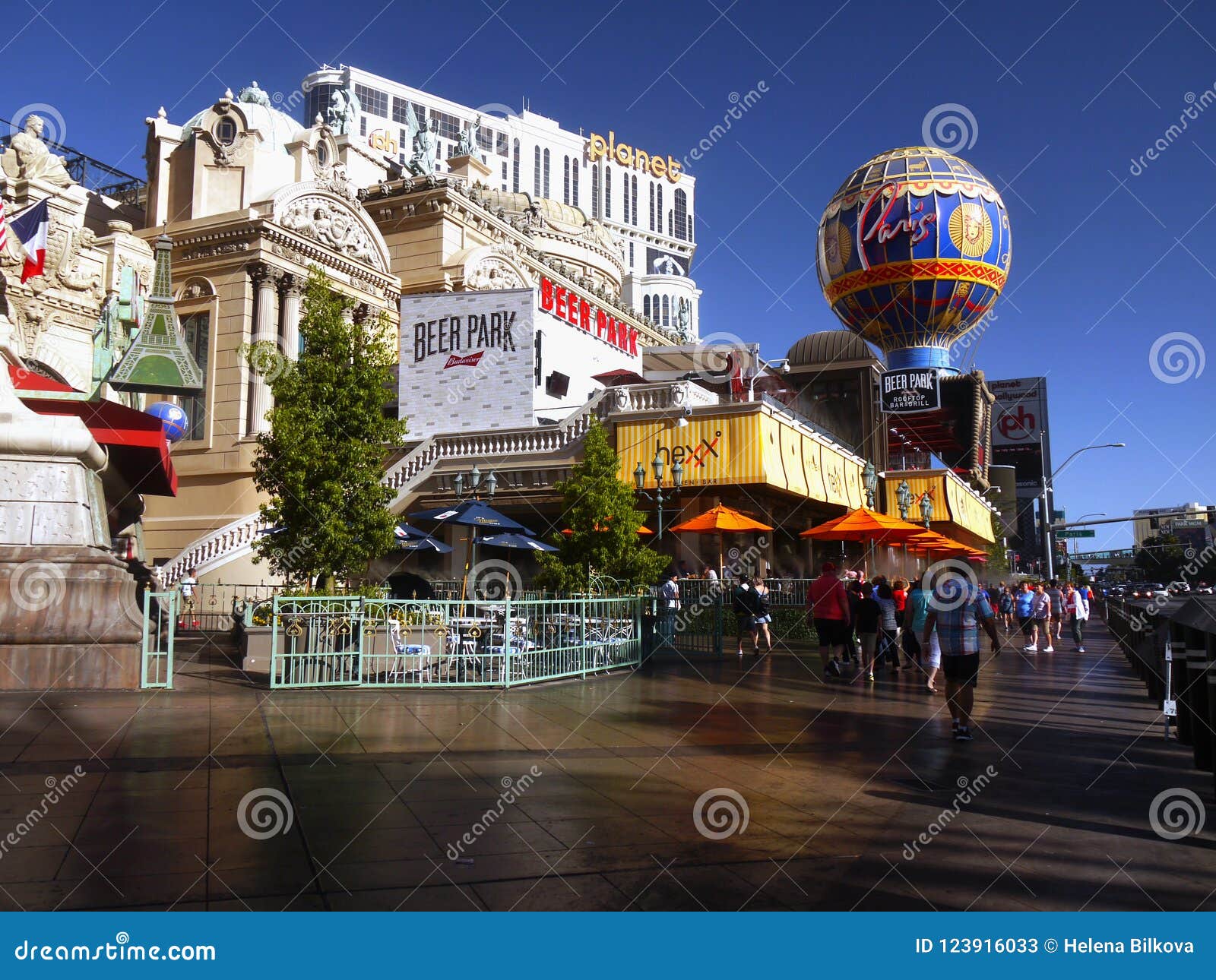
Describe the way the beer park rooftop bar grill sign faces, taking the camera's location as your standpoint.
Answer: facing the viewer

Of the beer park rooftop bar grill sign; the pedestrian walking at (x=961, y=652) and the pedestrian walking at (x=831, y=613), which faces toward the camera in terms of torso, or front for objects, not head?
the beer park rooftop bar grill sign

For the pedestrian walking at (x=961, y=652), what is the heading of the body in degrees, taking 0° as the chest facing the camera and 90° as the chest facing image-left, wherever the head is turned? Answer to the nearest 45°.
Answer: approximately 180°

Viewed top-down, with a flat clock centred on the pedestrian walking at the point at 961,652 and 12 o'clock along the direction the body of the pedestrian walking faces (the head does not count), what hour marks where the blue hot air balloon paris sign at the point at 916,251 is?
The blue hot air balloon paris sign is roughly at 12 o'clock from the pedestrian walking.

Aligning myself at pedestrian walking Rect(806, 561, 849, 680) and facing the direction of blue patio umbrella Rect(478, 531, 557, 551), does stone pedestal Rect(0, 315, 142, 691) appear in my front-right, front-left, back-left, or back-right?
front-left

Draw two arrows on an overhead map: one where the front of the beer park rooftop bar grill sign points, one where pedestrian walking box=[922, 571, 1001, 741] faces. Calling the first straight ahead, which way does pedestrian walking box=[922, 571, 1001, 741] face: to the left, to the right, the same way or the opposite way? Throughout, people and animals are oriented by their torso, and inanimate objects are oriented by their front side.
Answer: the opposite way

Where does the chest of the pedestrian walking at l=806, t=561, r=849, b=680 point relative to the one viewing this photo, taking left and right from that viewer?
facing away from the viewer

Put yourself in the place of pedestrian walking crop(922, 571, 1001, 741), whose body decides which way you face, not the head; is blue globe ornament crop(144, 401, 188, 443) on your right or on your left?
on your left

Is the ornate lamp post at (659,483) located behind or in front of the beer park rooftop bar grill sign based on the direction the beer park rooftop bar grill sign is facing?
in front

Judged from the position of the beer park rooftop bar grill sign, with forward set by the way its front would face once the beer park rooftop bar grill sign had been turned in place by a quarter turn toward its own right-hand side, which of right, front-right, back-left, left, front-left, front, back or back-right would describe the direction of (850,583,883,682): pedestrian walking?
left

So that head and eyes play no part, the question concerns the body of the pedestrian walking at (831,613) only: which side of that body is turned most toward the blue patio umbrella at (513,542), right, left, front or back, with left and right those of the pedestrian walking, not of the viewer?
left

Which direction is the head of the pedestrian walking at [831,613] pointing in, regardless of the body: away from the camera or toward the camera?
away from the camera

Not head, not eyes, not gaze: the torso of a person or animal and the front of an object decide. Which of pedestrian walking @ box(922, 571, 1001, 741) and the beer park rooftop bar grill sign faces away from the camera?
the pedestrian walking
